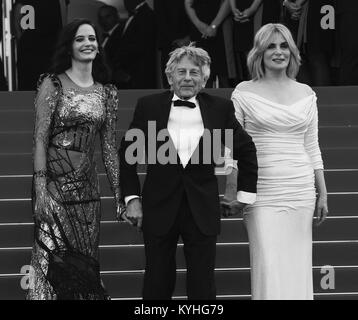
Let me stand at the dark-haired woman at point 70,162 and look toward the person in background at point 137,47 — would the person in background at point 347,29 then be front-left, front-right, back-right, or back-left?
front-right

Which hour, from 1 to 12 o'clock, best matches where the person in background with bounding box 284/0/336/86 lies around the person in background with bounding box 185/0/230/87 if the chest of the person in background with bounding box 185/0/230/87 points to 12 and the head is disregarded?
the person in background with bounding box 284/0/336/86 is roughly at 9 o'clock from the person in background with bounding box 185/0/230/87.

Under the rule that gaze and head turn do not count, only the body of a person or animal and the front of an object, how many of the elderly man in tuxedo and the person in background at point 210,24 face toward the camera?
2

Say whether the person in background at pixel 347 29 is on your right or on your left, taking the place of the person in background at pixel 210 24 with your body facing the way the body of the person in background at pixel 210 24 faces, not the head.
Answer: on your left

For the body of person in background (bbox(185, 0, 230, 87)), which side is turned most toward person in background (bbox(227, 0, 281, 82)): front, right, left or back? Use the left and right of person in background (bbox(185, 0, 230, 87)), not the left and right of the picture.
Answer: left

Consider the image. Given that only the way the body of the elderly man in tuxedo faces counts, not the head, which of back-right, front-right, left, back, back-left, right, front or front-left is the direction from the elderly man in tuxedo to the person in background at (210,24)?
back

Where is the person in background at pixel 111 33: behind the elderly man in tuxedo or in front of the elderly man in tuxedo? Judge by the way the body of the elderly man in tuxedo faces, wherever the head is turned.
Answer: behind

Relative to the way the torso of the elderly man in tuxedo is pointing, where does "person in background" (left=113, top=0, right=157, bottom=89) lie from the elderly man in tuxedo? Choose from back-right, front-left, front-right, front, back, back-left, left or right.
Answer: back

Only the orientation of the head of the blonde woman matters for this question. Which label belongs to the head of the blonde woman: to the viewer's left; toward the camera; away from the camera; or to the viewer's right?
toward the camera

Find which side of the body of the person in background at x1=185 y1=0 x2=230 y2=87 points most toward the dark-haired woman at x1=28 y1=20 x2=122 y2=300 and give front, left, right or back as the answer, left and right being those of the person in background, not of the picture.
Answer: front

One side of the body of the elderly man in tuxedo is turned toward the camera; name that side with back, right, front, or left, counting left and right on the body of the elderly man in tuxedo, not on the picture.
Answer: front

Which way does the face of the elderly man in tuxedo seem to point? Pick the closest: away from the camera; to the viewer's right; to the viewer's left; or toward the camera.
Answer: toward the camera

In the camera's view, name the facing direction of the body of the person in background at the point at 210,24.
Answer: toward the camera

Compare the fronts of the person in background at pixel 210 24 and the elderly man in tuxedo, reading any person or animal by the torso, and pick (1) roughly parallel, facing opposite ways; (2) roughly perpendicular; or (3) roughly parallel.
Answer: roughly parallel
